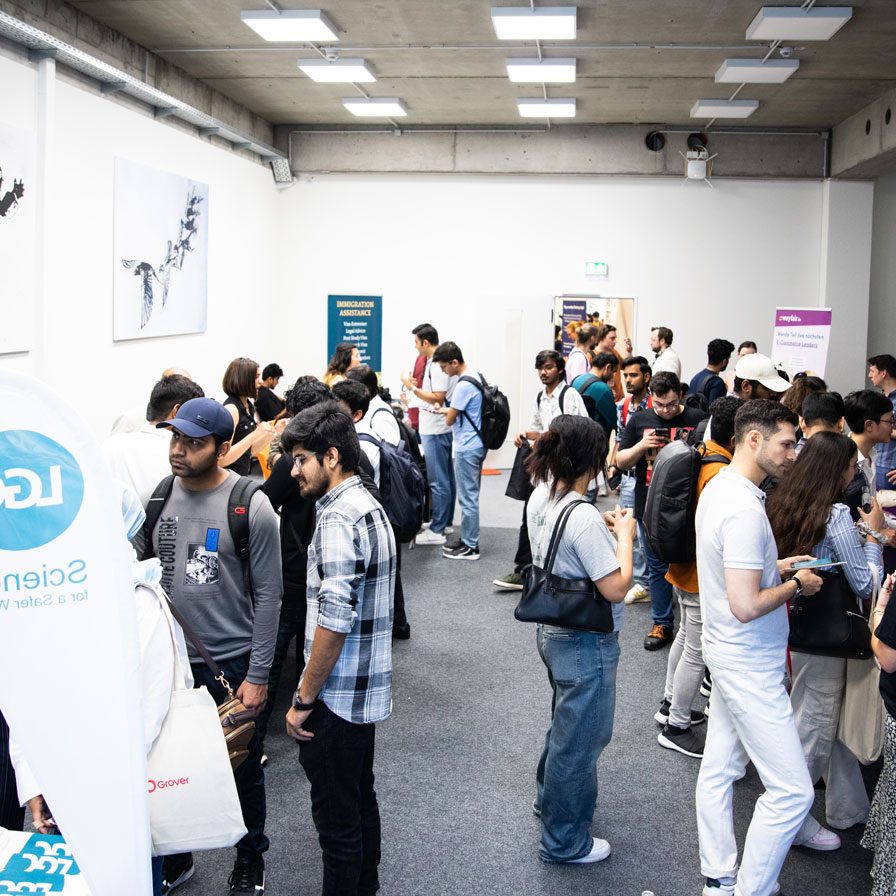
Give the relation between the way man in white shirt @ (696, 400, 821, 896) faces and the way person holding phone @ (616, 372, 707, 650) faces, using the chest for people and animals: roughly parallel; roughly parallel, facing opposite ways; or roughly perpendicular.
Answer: roughly perpendicular

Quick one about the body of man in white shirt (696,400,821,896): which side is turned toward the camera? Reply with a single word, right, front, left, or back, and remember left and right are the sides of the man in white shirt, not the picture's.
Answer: right

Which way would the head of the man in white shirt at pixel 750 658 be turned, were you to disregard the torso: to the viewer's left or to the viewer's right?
to the viewer's right

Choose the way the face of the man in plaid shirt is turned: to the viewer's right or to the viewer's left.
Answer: to the viewer's left
